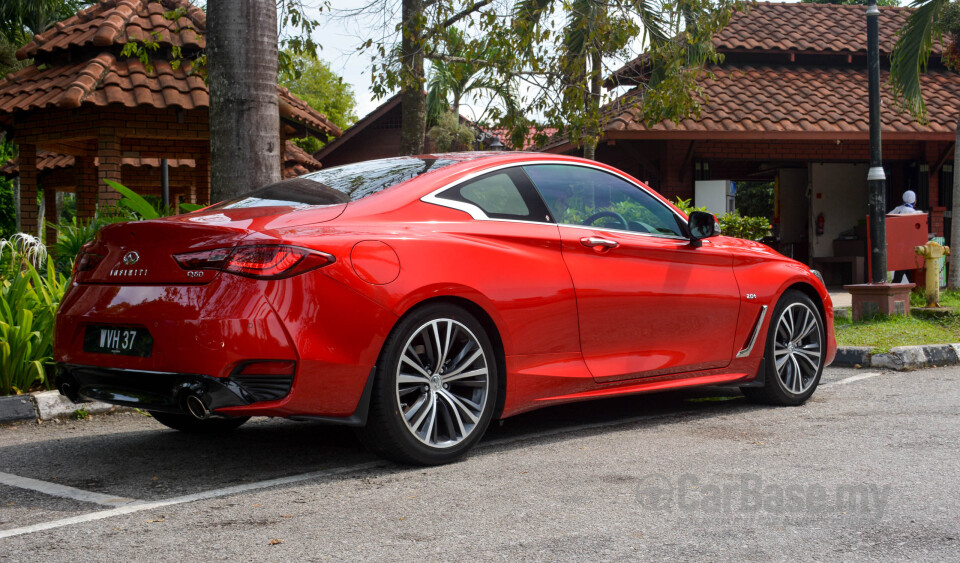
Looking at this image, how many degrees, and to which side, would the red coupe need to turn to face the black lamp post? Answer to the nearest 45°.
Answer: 0° — it already faces it

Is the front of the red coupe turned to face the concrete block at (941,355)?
yes

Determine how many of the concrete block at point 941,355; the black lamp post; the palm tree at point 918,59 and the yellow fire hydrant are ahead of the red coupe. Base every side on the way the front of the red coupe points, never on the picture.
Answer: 4

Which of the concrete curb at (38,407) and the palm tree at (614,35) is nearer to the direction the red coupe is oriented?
the palm tree

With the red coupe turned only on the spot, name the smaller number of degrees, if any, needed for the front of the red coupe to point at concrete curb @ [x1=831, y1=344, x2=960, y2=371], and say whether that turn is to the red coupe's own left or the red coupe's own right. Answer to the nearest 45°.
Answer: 0° — it already faces it

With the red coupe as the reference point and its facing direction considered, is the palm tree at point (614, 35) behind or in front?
in front

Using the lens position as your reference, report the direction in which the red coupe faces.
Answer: facing away from the viewer and to the right of the viewer

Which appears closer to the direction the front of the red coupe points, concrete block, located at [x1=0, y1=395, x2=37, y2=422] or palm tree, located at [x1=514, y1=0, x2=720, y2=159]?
the palm tree

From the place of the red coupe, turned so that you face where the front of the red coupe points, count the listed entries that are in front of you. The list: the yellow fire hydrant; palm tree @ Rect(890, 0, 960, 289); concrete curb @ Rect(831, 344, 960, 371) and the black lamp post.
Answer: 4

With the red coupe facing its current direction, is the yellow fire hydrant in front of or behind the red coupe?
in front
